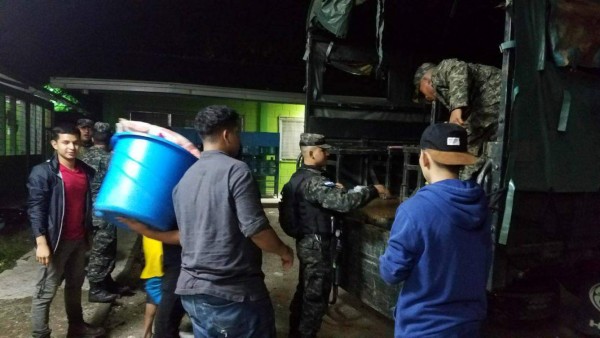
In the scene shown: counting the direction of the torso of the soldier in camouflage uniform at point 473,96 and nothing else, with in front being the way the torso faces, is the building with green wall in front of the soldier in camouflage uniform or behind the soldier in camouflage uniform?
in front

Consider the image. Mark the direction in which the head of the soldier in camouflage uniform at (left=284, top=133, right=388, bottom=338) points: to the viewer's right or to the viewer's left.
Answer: to the viewer's right

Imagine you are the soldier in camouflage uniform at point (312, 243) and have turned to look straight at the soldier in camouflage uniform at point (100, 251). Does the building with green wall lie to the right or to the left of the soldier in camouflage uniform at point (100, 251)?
right

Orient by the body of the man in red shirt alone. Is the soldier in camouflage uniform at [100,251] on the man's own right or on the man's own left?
on the man's own left

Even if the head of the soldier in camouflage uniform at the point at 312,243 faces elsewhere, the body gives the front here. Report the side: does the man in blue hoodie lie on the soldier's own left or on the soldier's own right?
on the soldier's own right

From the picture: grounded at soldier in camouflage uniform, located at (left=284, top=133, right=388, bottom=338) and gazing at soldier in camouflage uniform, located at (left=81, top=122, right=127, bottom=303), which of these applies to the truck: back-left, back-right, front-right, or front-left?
back-right

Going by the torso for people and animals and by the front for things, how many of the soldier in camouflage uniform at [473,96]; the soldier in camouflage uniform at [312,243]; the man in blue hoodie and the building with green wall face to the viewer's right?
1

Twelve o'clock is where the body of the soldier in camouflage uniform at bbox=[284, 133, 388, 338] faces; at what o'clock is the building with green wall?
The building with green wall is roughly at 8 o'clock from the soldier in camouflage uniform.

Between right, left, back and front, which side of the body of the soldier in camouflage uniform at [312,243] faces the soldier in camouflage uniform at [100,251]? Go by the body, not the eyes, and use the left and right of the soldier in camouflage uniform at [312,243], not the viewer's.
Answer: back

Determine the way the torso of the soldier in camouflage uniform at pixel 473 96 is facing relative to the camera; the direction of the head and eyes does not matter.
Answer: to the viewer's left

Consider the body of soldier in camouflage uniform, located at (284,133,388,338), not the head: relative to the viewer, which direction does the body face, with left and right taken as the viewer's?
facing to the right of the viewer

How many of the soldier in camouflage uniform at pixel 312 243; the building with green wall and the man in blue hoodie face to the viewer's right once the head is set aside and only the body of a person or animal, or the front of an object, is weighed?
1
